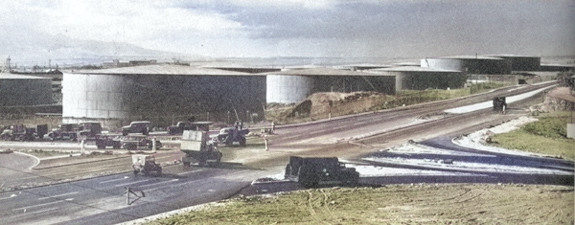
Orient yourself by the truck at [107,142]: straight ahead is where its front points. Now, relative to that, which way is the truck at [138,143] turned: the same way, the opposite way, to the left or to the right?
the same way
